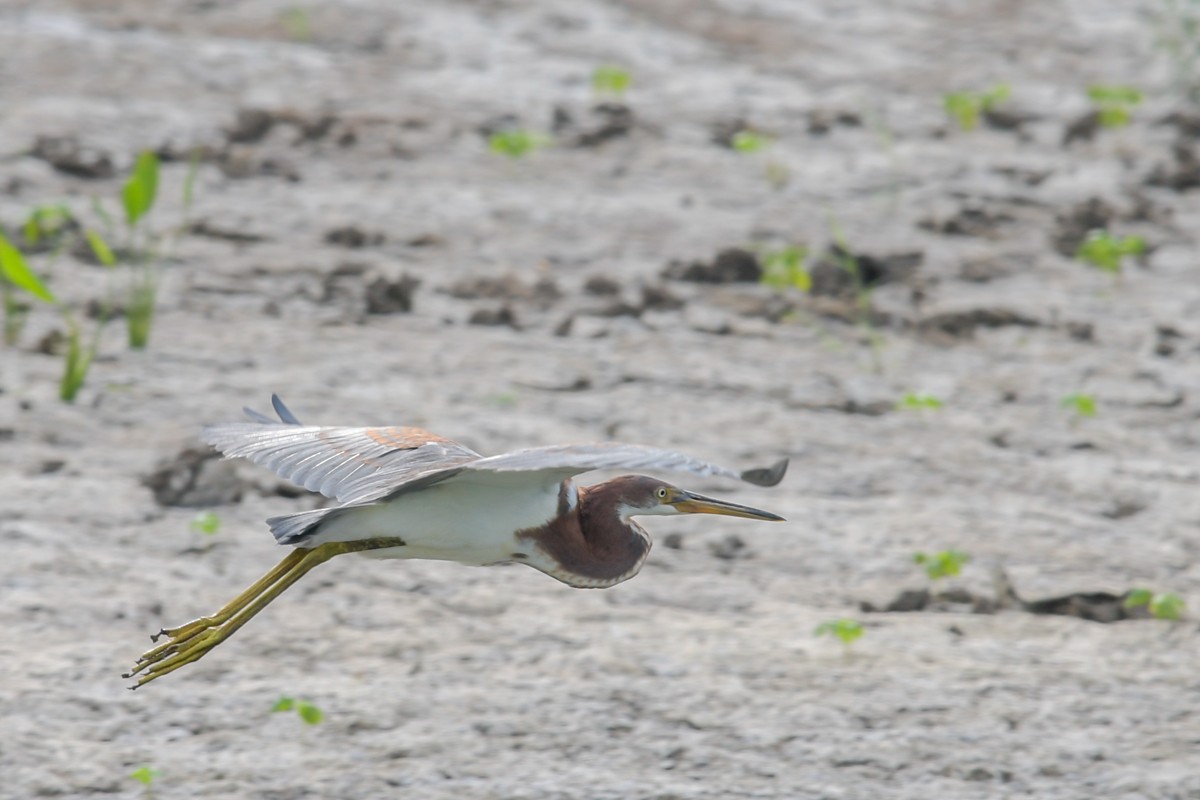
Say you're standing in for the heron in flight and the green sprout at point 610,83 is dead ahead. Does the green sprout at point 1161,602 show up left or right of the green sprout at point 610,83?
right

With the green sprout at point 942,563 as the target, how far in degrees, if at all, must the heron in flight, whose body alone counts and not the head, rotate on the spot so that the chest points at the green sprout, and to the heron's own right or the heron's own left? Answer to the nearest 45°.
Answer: approximately 45° to the heron's own left

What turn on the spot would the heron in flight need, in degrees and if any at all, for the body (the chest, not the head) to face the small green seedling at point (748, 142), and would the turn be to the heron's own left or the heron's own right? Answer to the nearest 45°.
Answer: approximately 90° to the heron's own left

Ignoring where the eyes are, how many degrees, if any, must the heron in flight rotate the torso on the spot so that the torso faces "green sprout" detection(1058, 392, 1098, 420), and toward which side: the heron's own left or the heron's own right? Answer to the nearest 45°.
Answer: approximately 45° to the heron's own left

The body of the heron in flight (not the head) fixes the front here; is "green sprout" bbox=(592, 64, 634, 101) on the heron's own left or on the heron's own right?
on the heron's own left

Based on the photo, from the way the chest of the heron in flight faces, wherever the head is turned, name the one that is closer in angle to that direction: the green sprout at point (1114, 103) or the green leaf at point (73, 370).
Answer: the green sprout

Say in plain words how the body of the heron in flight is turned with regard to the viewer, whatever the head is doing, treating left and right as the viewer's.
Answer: facing to the right of the viewer

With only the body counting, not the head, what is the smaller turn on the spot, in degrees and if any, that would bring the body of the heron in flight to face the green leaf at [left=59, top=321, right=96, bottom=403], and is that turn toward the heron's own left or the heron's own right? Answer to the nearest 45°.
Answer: approximately 135° to the heron's own left

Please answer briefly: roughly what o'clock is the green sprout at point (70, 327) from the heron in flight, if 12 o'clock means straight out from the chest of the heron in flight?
The green sprout is roughly at 8 o'clock from the heron in flight.

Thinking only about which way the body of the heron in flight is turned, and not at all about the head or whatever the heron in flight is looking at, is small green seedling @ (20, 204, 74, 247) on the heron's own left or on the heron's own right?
on the heron's own left

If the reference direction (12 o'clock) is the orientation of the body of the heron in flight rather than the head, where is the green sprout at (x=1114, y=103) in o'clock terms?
The green sprout is roughly at 10 o'clock from the heron in flight.

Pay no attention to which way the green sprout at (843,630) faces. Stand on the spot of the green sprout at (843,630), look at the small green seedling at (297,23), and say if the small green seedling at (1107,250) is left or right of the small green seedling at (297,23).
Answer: right
